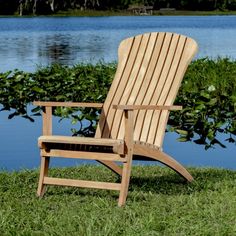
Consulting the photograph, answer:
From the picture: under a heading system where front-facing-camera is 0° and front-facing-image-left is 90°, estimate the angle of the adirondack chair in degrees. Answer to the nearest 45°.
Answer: approximately 45°

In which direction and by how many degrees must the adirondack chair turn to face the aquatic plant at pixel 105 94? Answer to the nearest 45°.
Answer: approximately 135° to its right
